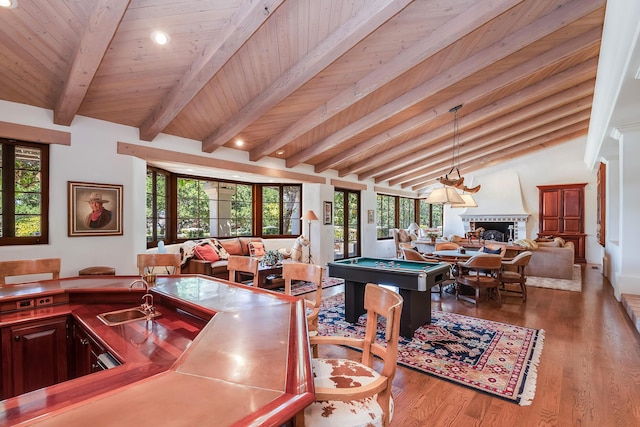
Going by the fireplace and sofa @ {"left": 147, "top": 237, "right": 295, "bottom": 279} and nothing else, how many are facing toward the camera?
2

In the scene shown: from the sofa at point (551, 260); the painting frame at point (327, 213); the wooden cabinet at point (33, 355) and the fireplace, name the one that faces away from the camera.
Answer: the sofa

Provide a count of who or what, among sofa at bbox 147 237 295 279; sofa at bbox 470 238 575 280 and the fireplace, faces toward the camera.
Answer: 2

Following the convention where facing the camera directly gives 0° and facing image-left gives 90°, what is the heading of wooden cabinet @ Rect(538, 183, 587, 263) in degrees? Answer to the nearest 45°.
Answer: approximately 0°

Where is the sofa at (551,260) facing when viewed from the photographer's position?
facing away from the viewer

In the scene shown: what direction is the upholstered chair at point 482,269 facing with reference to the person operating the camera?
facing away from the viewer and to the left of the viewer

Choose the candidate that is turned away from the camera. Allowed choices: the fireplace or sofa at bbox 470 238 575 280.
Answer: the sofa

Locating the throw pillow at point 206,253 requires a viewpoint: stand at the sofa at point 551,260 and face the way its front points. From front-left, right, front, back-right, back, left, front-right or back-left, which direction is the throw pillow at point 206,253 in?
back-left

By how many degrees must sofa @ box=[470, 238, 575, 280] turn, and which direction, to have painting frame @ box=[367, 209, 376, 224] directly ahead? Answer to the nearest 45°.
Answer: approximately 90° to its left

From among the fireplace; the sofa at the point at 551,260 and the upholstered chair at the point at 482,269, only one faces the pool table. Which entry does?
the fireplace

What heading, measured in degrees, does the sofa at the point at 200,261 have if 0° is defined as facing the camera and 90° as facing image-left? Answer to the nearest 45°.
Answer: approximately 0°

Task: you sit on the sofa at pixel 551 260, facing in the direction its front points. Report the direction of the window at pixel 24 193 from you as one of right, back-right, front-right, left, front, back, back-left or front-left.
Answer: back-left

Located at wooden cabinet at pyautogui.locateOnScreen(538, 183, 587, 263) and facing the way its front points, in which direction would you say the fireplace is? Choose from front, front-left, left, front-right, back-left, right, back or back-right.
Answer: right

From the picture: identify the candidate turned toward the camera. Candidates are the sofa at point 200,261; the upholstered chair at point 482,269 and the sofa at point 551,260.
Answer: the sofa at point 200,261

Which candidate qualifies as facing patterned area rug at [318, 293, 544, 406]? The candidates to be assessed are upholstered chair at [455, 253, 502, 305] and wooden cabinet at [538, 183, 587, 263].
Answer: the wooden cabinet

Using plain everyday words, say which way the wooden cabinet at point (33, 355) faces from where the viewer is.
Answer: facing the viewer and to the right of the viewer

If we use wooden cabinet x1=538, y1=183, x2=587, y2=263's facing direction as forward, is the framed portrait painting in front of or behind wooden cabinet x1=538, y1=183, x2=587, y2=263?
in front

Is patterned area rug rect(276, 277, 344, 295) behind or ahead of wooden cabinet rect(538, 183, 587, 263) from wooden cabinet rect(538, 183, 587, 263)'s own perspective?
ahead

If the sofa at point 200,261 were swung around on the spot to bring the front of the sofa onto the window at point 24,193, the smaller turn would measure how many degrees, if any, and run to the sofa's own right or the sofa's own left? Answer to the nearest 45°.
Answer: approximately 45° to the sofa's own right
